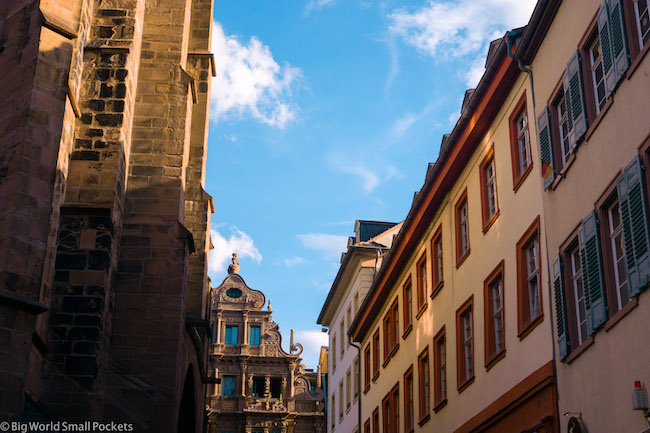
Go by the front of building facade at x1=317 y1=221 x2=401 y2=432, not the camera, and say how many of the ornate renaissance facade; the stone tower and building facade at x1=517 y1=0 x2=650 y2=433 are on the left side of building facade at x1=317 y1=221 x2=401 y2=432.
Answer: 2

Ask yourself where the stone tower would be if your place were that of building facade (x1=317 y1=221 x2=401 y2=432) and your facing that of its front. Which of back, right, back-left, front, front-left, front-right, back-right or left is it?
left

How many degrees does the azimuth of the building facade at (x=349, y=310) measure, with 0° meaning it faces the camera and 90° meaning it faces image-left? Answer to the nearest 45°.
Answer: approximately 90°

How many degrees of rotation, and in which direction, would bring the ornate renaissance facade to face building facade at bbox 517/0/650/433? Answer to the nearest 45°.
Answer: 0° — it already faces it

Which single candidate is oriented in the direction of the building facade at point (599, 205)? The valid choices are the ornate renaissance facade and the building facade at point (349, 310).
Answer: the ornate renaissance facade

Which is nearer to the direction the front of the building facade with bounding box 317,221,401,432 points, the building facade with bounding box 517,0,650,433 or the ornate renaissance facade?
the ornate renaissance facade

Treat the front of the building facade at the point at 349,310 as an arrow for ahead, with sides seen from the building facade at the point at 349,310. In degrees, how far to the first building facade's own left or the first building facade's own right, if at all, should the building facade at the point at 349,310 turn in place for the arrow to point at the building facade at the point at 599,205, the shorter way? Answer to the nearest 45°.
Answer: approximately 90° to the first building facade's own left

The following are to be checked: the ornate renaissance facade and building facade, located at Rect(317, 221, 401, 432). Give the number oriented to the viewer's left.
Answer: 1

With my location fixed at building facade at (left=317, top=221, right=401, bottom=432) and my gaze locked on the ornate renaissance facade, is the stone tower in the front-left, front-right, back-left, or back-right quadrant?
back-left

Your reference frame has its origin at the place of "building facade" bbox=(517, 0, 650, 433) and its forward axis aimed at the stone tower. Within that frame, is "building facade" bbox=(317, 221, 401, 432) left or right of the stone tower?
right

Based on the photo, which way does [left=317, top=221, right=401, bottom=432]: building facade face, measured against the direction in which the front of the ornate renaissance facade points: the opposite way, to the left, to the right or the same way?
to the right
